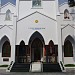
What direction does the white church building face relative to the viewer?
toward the camera
